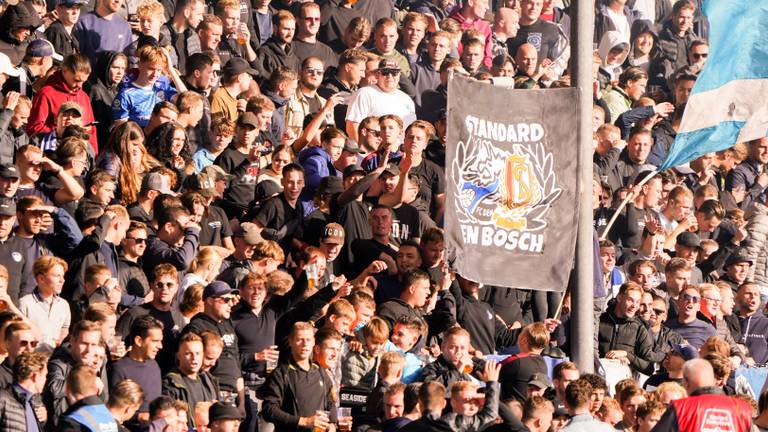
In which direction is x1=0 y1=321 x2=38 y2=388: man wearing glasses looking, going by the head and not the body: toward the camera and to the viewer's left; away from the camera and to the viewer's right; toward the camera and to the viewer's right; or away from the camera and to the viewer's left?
toward the camera and to the viewer's right

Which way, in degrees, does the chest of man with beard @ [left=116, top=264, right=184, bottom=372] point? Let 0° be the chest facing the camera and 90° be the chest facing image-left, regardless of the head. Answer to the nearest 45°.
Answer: approximately 0°

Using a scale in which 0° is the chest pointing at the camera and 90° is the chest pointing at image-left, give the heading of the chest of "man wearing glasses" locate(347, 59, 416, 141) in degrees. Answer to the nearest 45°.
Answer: approximately 0°

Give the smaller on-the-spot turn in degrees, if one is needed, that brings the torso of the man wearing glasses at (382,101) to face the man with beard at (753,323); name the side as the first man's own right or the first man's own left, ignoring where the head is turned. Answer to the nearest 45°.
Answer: approximately 90° to the first man's own left
